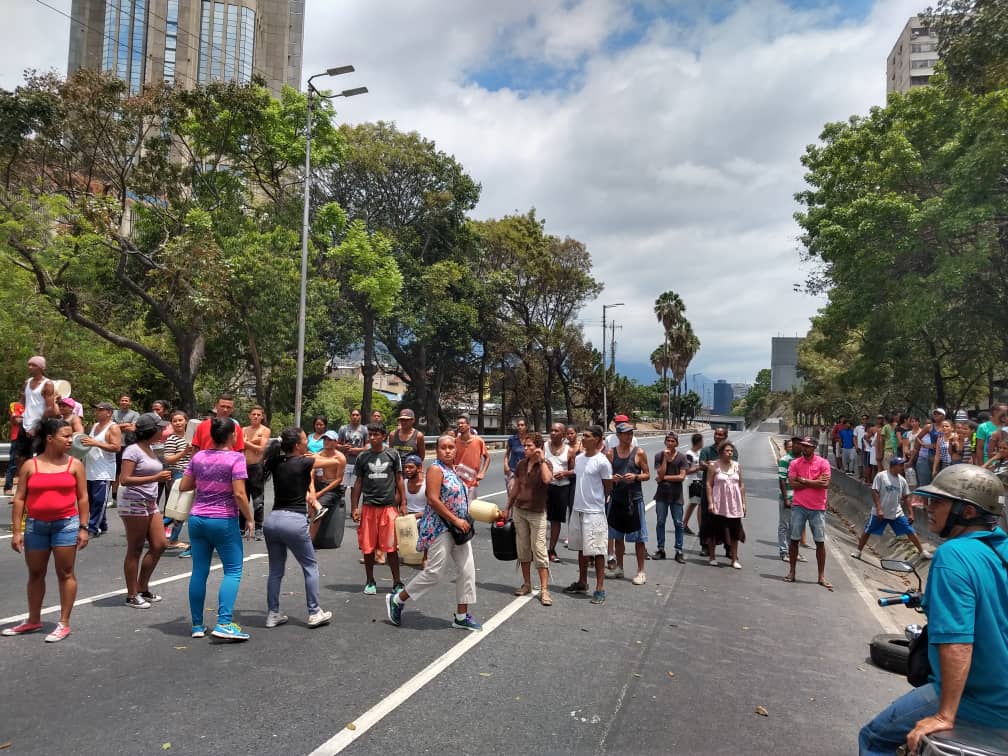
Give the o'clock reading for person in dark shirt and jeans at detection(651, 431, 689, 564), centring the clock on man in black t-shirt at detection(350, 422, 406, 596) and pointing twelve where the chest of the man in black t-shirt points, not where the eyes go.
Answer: The person in dark shirt and jeans is roughly at 8 o'clock from the man in black t-shirt.

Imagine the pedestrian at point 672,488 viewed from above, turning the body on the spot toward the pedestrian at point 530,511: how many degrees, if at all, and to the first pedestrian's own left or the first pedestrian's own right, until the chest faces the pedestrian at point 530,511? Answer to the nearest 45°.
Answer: approximately 45° to the first pedestrian's own right

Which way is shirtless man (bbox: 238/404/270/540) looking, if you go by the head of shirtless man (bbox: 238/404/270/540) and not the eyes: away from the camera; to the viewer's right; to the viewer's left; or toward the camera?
toward the camera

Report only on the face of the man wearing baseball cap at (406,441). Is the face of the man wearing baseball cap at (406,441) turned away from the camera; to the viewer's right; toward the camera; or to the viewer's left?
toward the camera

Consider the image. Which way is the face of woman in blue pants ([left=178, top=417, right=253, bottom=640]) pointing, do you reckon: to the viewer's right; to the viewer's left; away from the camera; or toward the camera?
away from the camera

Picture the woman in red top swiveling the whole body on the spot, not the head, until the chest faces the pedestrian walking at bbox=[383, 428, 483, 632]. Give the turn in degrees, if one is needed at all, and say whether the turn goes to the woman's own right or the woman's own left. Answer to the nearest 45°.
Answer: approximately 90° to the woman's own left

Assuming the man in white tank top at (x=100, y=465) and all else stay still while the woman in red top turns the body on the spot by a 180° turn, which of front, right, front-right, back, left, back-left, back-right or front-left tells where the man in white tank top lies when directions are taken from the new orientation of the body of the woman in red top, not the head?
front

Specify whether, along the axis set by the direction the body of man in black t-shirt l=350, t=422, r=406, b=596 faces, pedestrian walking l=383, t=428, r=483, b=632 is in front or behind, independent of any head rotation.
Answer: in front

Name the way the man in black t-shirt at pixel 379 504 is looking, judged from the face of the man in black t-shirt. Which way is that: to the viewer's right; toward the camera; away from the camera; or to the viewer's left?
toward the camera

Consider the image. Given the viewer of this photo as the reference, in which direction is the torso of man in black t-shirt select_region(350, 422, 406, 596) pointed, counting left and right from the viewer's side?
facing the viewer

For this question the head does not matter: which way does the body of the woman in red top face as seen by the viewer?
toward the camera

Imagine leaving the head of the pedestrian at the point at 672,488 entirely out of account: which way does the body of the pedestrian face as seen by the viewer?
toward the camera

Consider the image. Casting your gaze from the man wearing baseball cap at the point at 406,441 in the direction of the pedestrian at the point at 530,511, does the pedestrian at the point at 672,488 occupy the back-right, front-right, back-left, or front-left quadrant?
front-left

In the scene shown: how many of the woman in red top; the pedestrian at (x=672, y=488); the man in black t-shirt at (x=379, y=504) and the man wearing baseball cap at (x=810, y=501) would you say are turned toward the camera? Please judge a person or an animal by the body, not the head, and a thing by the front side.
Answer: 4

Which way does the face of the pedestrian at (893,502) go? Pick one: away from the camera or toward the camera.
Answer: toward the camera

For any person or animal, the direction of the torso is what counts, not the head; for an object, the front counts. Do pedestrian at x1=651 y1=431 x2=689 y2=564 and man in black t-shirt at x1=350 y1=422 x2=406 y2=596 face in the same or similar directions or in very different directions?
same or similar directions

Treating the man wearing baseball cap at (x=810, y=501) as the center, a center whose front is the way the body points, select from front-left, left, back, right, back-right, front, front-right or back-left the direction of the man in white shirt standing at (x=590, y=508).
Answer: front-right

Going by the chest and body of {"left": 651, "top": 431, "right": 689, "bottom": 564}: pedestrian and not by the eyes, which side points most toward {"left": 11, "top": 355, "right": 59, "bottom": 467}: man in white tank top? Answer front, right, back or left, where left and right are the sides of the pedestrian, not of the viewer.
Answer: right

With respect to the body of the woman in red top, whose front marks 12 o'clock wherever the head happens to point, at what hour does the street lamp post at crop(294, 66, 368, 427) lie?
The street lamp post is roughly at 7 o'clock from the woman in red top.

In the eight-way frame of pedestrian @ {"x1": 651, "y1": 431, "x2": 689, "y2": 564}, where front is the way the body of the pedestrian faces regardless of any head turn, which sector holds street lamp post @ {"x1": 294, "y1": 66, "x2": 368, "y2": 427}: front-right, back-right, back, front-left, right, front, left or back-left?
back-right

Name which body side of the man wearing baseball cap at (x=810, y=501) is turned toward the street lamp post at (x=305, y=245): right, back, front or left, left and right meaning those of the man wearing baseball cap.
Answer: right
